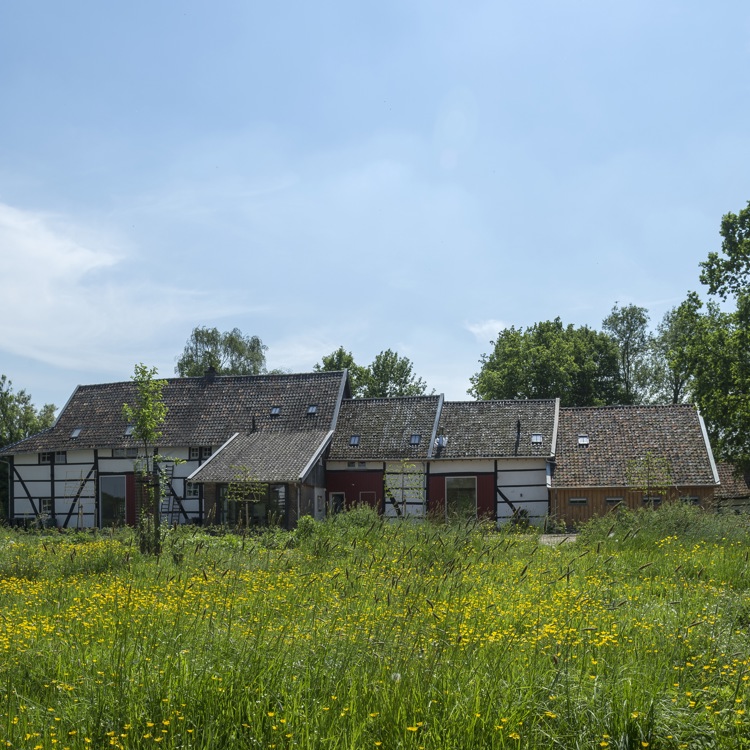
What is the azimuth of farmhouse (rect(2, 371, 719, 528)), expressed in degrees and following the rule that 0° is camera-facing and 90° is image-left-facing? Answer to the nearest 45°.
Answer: approximately 0°

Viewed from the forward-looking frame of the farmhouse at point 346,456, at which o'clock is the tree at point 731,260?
The tree is roughly at 10 o'clock from the farmhouse.

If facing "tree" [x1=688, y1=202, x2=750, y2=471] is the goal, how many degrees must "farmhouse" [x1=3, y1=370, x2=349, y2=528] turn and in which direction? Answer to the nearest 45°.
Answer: approximately 45° to its left

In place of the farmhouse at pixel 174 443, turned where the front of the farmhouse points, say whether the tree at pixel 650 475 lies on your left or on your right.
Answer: on your left

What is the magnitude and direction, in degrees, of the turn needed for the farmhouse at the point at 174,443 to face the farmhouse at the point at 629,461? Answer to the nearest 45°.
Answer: approximately 45° to its left
